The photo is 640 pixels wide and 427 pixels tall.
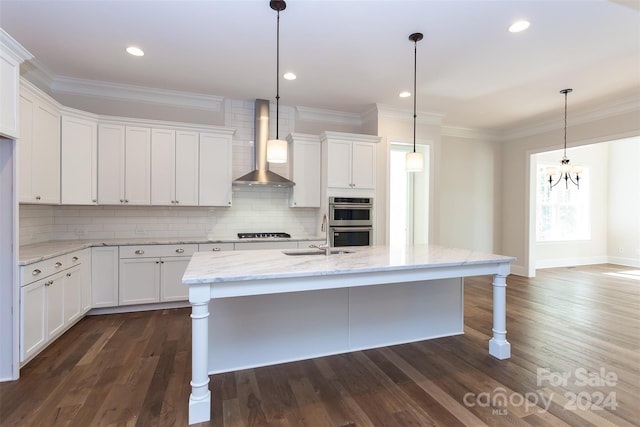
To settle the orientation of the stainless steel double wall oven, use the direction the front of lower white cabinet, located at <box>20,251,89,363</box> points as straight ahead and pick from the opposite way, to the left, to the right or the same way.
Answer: to the right

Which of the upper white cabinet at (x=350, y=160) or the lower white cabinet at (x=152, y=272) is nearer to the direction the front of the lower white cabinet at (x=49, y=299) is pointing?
the upper white cabinet

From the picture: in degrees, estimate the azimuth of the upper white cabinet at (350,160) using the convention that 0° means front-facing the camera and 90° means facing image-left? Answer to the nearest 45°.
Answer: approximately 0°

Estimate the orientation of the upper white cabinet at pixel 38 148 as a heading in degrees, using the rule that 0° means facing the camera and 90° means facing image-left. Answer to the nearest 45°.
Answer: approximately 315°

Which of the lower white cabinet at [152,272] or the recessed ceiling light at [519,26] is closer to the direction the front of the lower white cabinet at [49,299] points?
the recessed ceiling light

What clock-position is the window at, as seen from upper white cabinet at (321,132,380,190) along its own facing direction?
The window is roughly at 8 o'clock from the upper white cabinet.

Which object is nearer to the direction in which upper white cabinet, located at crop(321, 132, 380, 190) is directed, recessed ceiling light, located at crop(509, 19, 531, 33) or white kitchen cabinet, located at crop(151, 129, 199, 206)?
the recessed ceiling light

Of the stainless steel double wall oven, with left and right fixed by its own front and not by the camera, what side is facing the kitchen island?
front

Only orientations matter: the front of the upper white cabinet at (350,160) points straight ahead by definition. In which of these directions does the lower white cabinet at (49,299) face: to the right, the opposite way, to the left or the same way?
to the left

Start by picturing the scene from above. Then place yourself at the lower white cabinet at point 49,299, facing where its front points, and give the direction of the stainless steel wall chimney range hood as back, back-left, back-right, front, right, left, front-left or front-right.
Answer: front-left

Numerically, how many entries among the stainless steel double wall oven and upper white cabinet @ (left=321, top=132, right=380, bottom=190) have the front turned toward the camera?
2
